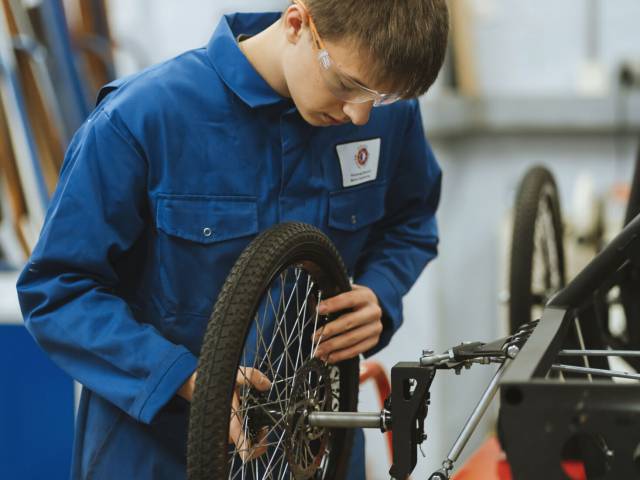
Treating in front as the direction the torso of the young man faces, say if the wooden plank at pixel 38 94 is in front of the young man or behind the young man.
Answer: behind

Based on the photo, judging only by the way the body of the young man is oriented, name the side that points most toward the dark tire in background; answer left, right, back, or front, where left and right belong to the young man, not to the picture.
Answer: left

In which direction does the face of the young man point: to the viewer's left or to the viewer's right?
to the viewer's right

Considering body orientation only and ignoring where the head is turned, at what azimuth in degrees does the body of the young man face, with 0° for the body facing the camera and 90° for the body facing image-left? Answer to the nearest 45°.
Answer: approximately 315°

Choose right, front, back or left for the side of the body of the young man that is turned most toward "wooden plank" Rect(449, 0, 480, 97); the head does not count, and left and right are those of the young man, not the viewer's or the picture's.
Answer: left

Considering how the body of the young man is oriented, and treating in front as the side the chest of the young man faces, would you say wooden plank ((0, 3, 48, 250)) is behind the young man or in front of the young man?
behind

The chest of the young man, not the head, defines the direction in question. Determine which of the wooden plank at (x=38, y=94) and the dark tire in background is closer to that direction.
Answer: the dark tire in background

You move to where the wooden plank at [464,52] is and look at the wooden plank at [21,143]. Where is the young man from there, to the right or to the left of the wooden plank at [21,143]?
left
